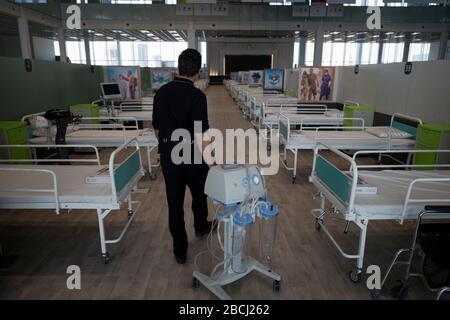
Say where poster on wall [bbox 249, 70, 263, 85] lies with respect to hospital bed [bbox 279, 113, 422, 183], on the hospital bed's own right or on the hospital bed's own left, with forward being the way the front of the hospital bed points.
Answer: on the hospital bed's own right

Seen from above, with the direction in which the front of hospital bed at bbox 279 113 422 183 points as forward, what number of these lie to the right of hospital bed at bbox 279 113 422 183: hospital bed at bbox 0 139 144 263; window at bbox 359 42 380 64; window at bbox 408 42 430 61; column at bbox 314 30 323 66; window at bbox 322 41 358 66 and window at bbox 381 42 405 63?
5

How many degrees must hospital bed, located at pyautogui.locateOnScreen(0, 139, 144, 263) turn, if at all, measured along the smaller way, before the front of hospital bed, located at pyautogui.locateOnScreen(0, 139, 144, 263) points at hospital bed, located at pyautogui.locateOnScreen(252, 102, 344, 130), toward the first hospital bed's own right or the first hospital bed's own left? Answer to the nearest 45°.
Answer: approximately 45° to the first hospital bed's own left

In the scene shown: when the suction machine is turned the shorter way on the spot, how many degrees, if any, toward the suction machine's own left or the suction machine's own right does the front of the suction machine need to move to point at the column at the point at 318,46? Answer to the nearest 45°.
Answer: approximately 135° to the suction machine's own left

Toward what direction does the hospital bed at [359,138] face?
to the viewer's left

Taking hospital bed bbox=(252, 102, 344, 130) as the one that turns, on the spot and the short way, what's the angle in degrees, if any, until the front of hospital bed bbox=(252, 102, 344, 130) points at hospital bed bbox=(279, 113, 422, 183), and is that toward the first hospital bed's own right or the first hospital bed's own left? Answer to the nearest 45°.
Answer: approximately 90° to the first hospital bed's own left

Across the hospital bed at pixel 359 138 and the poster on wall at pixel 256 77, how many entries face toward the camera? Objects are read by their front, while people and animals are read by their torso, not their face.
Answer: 1

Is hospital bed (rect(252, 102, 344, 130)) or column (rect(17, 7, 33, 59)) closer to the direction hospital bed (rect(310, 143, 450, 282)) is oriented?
the column

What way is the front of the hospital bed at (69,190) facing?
to the viewer's right

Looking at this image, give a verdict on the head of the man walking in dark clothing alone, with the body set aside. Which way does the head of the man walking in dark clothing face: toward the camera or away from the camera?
away from the camera

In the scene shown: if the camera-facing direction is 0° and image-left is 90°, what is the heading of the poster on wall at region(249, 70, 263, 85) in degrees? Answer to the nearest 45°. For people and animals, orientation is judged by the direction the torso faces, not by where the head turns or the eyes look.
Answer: approximately 0°

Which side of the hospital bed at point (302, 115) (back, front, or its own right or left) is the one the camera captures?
left

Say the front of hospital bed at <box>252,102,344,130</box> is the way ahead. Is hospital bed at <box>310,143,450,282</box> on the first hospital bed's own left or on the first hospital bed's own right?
on the first hospital bed's own left

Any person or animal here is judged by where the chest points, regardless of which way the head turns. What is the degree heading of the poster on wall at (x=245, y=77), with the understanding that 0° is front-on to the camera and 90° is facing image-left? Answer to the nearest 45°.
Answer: approximately 0°

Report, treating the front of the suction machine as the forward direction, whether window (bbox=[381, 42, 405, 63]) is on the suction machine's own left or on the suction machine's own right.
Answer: on the suction machine's own left
